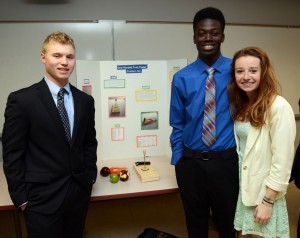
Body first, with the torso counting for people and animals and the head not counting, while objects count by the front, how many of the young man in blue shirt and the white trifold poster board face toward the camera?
2

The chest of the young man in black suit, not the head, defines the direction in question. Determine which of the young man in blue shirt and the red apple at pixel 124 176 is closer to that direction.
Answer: the young man in blue shirt

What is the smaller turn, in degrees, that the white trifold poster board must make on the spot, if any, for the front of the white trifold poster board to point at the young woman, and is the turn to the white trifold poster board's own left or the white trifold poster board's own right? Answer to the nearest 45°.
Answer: approximately 45° to the white trifold poster board's own left

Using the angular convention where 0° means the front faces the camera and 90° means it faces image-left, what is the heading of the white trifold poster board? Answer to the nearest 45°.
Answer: approximately 0°
